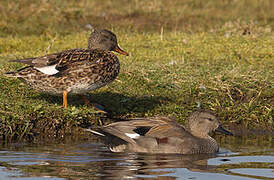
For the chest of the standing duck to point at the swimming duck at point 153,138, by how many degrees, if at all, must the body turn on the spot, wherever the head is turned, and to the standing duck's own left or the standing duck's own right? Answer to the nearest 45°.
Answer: approximately 45° to the standing duck's own right

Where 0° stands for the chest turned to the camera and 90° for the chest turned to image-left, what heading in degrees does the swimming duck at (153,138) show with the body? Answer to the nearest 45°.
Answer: approximately 270°

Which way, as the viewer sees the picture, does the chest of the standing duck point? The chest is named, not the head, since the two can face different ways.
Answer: to the viewer's right

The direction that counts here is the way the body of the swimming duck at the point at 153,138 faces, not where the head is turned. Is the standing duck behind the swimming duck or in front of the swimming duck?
behind

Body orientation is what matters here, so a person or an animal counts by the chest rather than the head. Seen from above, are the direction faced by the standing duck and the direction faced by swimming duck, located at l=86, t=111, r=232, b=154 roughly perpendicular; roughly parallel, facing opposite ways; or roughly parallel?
roughly parallel

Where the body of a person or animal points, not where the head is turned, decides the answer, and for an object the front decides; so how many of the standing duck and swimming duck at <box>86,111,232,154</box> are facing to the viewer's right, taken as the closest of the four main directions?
2
